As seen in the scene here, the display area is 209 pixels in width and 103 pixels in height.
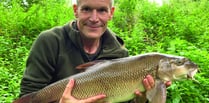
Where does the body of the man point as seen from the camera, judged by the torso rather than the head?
toward the camera

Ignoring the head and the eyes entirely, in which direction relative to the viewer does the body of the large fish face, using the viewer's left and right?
facing to the right of the viewer
